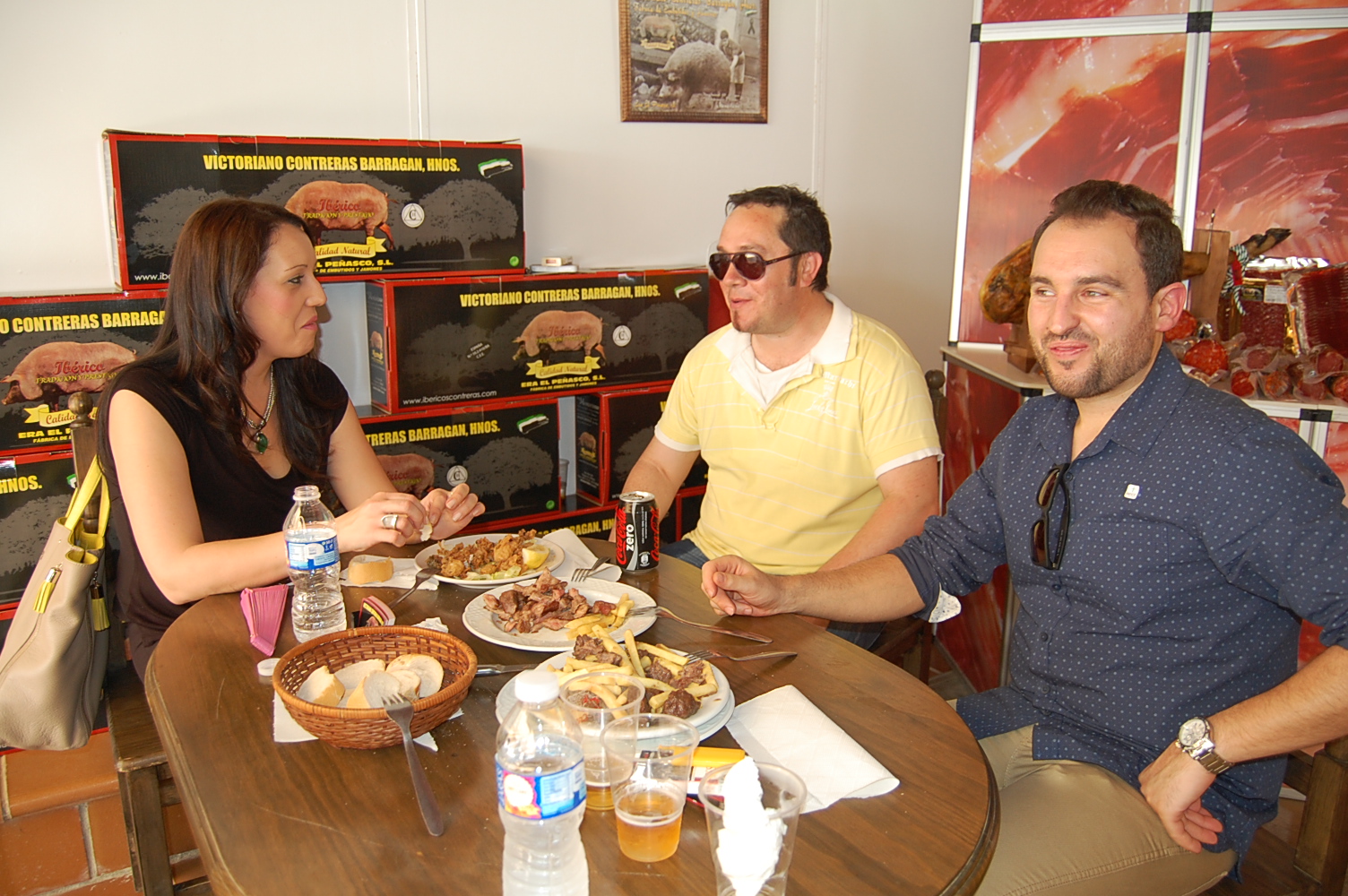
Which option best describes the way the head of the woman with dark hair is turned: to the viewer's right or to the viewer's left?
to the viewer's right

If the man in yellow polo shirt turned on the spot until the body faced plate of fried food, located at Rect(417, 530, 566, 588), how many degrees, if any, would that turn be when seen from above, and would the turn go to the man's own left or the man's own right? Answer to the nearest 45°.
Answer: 0° — they already face it

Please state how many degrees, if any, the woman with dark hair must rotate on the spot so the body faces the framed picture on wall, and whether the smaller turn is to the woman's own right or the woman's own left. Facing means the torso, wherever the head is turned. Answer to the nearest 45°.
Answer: approximately 90° to the woman's own left

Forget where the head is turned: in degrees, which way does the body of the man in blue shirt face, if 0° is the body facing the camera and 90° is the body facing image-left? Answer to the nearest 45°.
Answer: approximately 45°

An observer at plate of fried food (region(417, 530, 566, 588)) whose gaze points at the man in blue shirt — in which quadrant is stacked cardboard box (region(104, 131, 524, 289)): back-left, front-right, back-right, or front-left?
back-left

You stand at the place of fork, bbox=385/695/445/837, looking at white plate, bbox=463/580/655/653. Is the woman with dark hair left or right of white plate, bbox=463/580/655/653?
left

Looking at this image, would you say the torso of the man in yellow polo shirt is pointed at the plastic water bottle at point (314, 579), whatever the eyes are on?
yes

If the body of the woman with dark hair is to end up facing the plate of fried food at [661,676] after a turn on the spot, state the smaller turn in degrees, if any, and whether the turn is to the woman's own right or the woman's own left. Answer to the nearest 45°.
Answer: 0° — they already face it
